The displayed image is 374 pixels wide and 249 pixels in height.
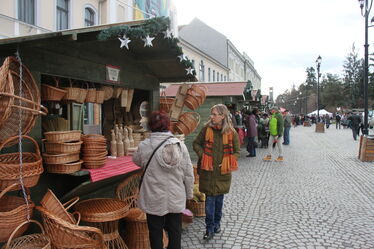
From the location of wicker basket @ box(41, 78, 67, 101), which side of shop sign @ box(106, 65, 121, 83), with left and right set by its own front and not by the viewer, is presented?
right

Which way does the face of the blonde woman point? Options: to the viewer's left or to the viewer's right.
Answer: to the viewer's left

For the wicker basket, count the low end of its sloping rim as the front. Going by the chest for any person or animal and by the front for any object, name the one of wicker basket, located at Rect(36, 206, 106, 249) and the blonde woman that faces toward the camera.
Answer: the blonde woman

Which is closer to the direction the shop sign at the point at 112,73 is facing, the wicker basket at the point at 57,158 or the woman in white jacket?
the woman in white jacket

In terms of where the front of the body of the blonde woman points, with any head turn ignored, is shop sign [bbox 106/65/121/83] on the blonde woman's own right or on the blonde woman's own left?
on the blonde woman's own right

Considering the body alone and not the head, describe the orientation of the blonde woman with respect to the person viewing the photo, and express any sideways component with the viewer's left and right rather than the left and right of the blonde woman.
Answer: facing the viewer

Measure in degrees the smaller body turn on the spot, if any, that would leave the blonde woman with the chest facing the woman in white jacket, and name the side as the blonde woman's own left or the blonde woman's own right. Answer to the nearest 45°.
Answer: approximately 45° to the blonde woman's own right

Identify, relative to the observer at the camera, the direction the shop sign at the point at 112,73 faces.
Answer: facing the viewer and to the right of the viewer
